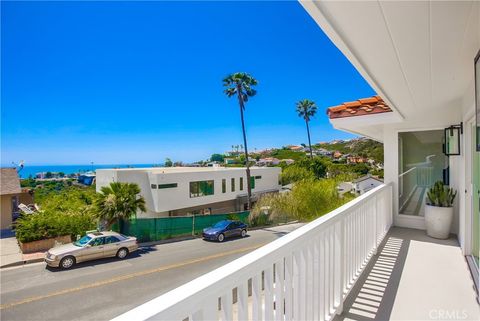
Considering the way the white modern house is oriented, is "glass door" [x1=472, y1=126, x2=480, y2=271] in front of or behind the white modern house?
in front

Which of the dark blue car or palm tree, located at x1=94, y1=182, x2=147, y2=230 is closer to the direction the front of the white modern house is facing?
the dark blue car

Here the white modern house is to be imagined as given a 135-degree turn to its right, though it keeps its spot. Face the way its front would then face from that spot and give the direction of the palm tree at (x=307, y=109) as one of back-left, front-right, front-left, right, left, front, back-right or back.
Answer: back-right

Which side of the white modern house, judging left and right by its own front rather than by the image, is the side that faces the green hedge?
right

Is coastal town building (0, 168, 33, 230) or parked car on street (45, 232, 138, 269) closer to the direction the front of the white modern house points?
the parked car on street

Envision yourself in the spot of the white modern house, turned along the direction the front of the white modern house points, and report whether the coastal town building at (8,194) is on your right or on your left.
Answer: on your right

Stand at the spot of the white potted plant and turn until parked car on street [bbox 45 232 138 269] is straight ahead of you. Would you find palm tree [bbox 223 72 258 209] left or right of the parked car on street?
right

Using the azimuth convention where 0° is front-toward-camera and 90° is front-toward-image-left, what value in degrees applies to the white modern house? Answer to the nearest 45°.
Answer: approximately 315°

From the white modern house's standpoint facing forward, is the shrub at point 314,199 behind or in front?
in front
